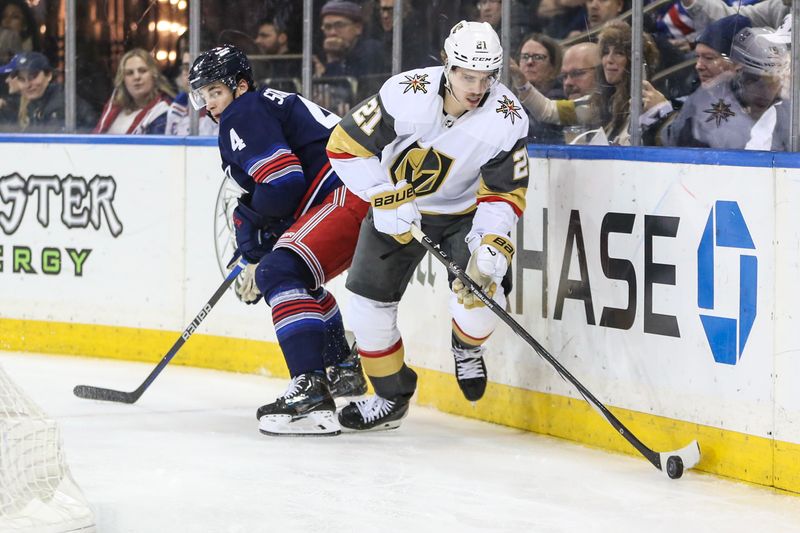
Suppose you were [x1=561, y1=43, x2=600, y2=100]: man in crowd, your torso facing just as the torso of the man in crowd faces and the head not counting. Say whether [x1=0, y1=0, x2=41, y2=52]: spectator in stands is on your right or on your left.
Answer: on your right

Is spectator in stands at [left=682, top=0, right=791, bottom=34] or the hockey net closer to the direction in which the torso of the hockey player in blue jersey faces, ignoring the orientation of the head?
the hockey net

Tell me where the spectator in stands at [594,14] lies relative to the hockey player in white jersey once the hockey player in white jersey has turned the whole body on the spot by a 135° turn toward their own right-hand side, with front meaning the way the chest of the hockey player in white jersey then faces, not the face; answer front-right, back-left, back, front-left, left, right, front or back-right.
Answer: right

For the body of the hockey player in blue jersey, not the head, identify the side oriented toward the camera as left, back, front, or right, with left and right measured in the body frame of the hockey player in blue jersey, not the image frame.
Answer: left

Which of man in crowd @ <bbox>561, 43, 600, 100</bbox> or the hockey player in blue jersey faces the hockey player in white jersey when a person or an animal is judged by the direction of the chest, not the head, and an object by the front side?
the man in crowd
